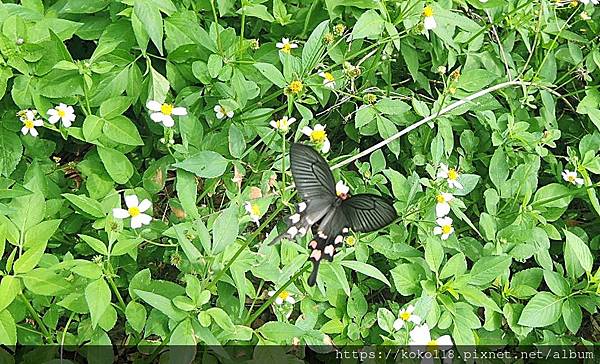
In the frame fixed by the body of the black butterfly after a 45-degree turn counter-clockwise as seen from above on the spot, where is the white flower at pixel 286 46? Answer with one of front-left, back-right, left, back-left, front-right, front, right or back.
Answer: front

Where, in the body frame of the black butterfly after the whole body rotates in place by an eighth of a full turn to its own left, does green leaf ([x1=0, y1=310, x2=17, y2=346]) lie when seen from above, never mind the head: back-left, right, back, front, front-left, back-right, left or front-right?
left

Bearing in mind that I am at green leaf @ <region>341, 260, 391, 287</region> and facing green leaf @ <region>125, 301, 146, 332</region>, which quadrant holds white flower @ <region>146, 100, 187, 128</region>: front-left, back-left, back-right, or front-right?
front-right

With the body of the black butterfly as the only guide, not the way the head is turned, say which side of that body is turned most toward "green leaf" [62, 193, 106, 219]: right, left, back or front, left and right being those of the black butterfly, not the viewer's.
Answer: left

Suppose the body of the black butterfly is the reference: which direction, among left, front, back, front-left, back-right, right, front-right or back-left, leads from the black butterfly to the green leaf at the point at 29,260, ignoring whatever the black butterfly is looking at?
back-left

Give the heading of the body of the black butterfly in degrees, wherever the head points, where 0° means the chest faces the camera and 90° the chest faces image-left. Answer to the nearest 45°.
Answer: approximately 225°

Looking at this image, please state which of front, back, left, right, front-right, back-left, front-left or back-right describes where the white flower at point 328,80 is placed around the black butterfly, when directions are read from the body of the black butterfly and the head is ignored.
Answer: front-left

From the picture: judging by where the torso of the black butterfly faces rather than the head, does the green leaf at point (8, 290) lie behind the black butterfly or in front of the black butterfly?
behind

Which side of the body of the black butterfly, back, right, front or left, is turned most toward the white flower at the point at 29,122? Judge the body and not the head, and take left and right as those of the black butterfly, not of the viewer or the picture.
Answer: left

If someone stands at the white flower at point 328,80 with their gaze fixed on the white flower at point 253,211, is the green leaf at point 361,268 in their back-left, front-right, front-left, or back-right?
front-left

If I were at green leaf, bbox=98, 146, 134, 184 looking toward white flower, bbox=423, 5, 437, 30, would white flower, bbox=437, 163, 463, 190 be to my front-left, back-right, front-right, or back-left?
front-right

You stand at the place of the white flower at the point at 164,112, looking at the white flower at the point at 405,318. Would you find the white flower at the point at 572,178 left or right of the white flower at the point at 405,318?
left
